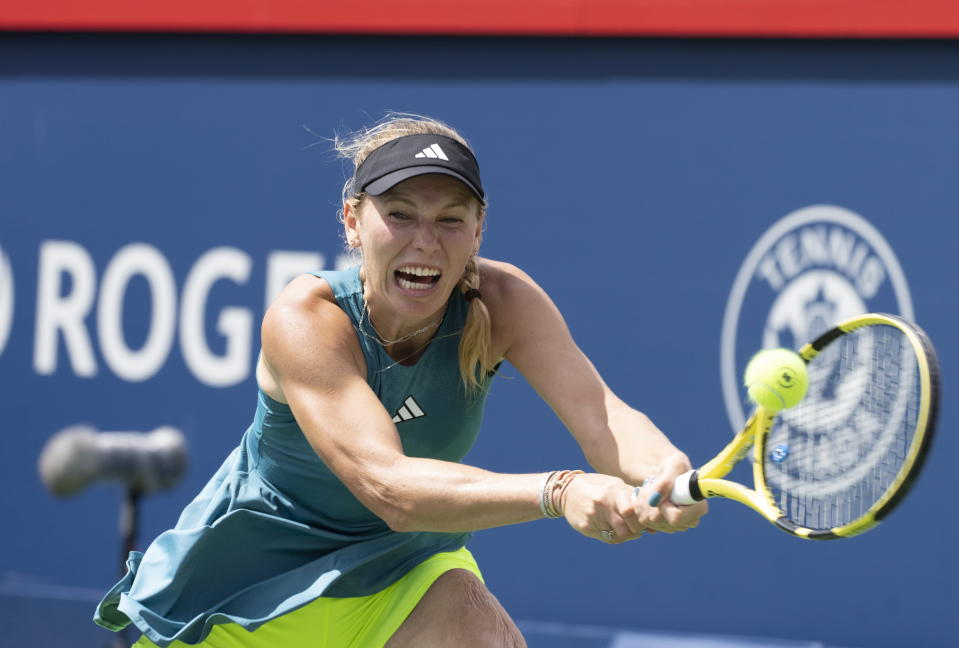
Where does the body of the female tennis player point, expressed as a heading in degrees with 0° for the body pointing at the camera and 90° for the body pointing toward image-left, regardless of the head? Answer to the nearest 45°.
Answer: approximately 315°

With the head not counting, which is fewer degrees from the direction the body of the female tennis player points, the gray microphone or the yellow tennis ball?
the yellow tennis ball

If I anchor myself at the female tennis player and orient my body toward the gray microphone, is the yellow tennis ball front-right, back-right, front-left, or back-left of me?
back-right

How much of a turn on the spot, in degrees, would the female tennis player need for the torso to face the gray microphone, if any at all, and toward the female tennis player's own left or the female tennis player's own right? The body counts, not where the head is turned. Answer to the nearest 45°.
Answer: approximately 180°

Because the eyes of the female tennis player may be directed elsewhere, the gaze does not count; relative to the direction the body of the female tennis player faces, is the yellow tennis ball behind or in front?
in front
